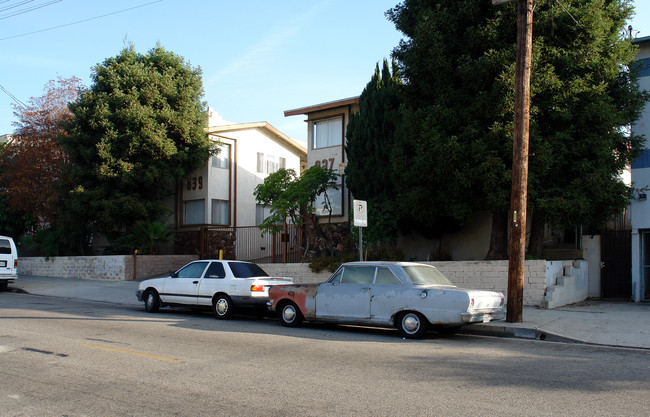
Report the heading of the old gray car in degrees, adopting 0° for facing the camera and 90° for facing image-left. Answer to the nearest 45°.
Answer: approximately 135°

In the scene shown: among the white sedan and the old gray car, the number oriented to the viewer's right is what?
0

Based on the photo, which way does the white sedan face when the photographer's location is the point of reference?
facing away from the viewer and to the left of the viewer

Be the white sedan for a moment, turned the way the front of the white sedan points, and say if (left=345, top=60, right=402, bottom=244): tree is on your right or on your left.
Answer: on your right

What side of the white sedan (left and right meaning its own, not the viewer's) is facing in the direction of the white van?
front

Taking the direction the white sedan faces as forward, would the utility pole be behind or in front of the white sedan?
behind

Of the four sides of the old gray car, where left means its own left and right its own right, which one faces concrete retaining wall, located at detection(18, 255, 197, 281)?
front

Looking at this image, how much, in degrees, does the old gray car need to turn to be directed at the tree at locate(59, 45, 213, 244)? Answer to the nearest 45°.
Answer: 0° — it already faces it

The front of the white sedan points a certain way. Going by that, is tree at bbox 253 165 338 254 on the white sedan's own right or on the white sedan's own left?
on the white sedan's own right

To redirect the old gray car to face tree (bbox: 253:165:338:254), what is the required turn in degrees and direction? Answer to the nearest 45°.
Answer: approximately 45° to its right
